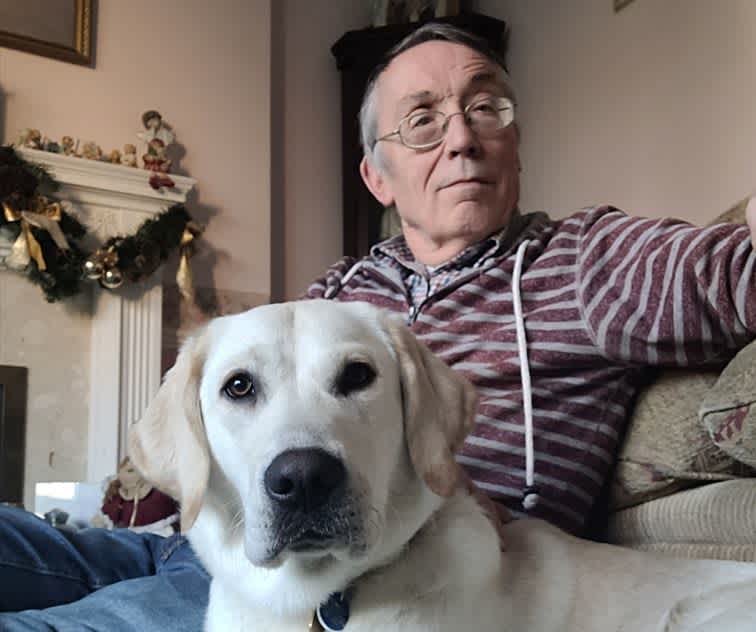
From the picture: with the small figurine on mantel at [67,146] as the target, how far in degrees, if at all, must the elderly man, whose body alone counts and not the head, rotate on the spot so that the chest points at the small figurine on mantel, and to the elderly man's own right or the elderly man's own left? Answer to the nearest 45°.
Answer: approximately 90° to the elderly man's own right

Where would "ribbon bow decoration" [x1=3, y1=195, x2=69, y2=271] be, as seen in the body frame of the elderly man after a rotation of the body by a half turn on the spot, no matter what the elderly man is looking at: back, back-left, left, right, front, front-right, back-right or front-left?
left

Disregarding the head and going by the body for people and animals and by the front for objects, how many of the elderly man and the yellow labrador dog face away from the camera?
0

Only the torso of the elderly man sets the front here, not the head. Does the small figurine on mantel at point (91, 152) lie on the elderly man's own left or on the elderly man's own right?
on the elderly man's own right
